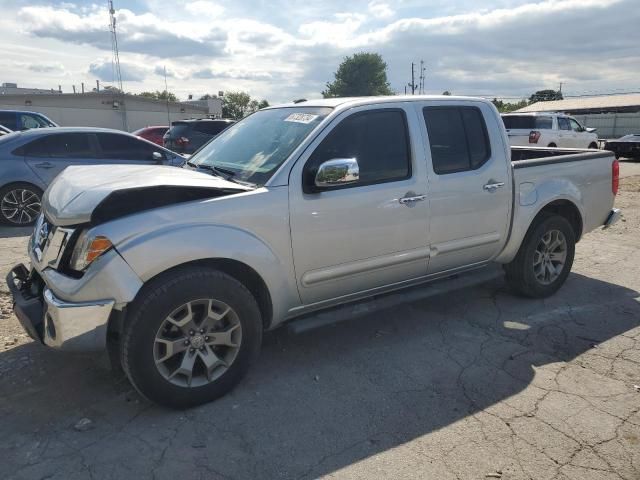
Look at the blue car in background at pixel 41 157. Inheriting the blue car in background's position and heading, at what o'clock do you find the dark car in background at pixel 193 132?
The dark car in background is roughly at 10 o'clock from the blue car in background.

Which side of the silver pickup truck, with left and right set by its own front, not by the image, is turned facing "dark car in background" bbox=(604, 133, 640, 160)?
back

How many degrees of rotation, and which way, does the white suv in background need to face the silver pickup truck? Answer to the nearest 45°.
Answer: approximately 135° to its right

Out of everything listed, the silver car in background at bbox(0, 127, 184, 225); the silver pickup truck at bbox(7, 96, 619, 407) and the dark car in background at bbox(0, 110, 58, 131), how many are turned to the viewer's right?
2

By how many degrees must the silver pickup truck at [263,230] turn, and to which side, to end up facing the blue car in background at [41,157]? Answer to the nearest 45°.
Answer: approximately 90° to its right

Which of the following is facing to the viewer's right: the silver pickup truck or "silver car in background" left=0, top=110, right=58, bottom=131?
the silver car in background

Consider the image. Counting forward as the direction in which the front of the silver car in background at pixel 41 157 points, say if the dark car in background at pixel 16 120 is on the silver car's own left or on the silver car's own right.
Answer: on the silver car's own left

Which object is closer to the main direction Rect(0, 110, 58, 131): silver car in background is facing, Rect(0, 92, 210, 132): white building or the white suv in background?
the white suv in background

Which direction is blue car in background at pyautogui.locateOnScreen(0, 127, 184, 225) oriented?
to the viewer's right

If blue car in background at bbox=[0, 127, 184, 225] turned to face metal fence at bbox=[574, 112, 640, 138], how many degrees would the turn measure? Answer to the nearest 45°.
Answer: approximately 45° to its left

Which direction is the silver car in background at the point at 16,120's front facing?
to the viewer's right

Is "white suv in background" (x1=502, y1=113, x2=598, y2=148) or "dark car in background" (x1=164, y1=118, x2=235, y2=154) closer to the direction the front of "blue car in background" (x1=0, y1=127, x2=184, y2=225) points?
the white suv in background
